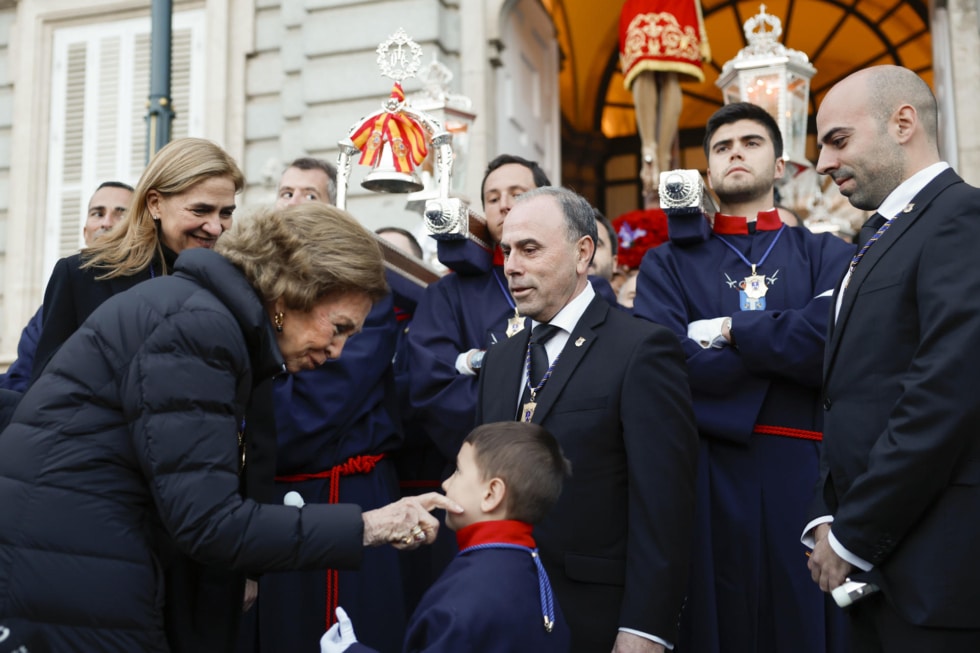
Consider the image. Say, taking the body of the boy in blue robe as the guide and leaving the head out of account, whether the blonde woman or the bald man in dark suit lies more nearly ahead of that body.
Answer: the blonde woman

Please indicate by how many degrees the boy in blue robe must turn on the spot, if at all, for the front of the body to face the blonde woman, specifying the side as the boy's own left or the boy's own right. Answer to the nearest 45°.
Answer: approximately 45° to the boy's own right

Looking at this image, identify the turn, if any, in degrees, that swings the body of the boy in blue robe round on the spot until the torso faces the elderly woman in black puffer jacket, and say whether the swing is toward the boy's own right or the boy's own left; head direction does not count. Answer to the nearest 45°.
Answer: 0° — they already face them

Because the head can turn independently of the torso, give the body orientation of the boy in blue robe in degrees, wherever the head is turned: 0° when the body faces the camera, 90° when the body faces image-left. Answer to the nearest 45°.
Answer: approximately 90°

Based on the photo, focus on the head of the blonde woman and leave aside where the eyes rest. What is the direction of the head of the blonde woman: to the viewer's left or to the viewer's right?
to the viewer's right
